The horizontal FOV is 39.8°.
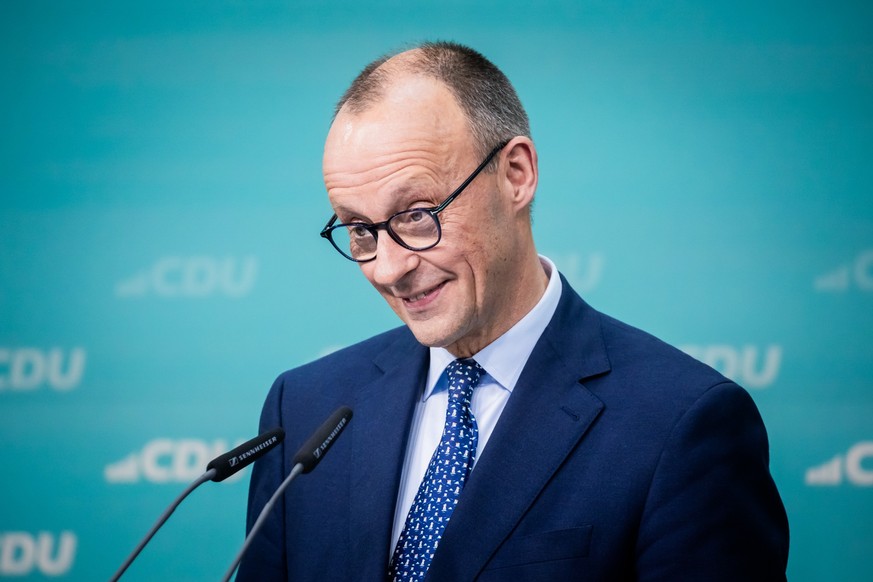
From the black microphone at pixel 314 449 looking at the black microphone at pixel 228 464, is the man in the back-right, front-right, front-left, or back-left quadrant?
back-right

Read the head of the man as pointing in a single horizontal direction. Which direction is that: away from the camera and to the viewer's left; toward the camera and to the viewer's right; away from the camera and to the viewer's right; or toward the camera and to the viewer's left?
toward the camera and to the viewer's left

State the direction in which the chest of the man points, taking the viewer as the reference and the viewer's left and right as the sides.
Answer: facing the viewer and to the left of the viewer

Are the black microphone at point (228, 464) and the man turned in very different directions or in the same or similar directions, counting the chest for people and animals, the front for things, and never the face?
very different directions

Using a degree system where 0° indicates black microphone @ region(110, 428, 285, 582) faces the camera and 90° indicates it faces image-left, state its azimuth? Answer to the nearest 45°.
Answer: approximately 270°
